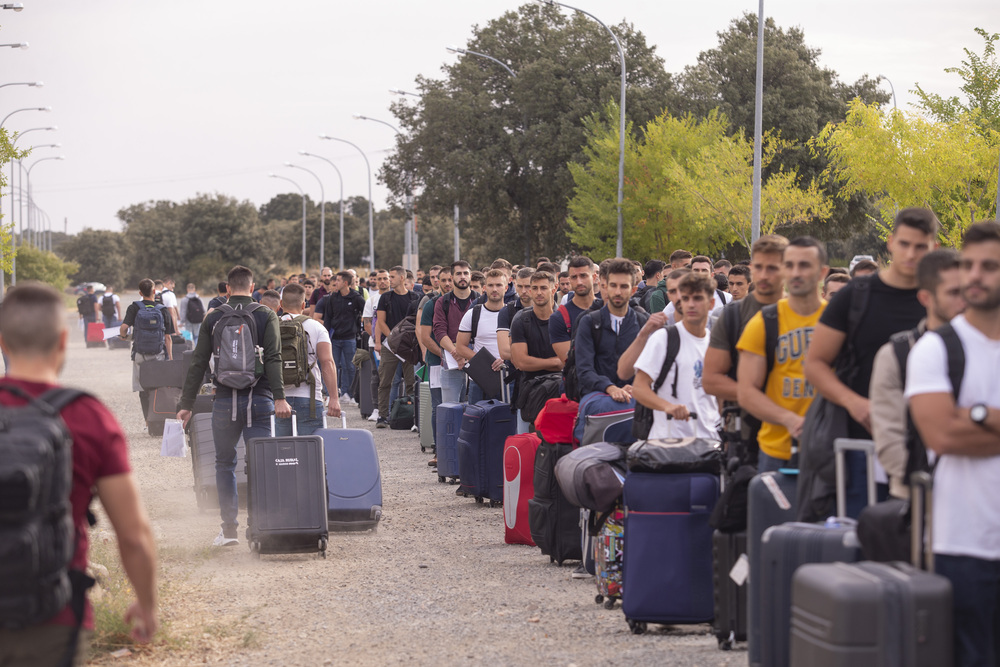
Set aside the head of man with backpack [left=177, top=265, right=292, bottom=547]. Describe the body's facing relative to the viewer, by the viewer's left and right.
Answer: facing away from the viewer

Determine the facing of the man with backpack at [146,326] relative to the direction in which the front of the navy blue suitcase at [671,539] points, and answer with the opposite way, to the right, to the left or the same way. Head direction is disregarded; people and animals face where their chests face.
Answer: the opposite way

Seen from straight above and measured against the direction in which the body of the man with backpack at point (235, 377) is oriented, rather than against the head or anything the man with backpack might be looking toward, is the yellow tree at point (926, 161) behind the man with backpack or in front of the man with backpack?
in front

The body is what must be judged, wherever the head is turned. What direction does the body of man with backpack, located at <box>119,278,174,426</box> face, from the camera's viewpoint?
away from the camera

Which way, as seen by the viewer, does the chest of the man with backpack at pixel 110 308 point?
away from the camera

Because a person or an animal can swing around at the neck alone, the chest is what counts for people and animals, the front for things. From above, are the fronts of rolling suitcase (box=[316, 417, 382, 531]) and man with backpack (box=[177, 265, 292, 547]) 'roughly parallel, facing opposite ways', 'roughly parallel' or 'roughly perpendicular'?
roughly parallel, facing opposite ways

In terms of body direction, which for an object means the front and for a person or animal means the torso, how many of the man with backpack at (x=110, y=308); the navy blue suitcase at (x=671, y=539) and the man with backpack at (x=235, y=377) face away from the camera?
2

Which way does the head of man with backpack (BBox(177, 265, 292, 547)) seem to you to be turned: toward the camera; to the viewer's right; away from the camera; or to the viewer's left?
away from the camera

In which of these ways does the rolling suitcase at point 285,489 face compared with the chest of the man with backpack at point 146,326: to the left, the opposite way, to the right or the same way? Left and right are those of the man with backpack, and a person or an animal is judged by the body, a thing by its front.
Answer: the opposite way

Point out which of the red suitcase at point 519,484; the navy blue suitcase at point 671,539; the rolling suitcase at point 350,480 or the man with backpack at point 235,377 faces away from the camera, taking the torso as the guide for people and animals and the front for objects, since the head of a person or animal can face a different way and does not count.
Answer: the man with backpack

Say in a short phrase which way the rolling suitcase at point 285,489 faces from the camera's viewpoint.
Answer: facing the viewer

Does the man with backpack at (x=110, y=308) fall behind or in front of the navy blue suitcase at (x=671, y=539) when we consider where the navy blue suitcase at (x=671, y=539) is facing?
behind

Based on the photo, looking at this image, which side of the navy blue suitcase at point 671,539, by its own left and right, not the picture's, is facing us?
front

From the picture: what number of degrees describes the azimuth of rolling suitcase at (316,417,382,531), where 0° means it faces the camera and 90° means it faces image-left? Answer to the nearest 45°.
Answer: approximately 0°

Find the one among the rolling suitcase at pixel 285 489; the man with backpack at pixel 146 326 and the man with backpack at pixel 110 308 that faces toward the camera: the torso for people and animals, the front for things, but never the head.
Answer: the rolling suitcase
